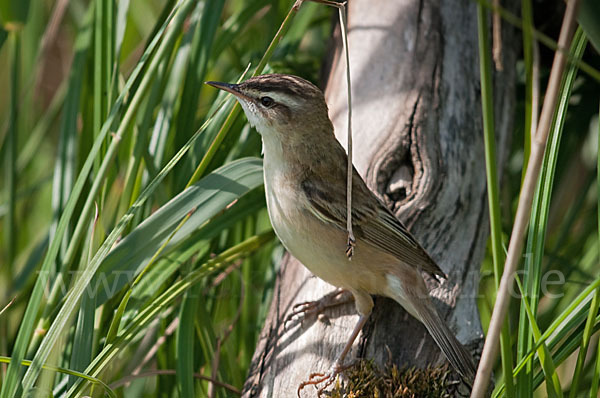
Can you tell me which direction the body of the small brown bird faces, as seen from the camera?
to the viewer's left
